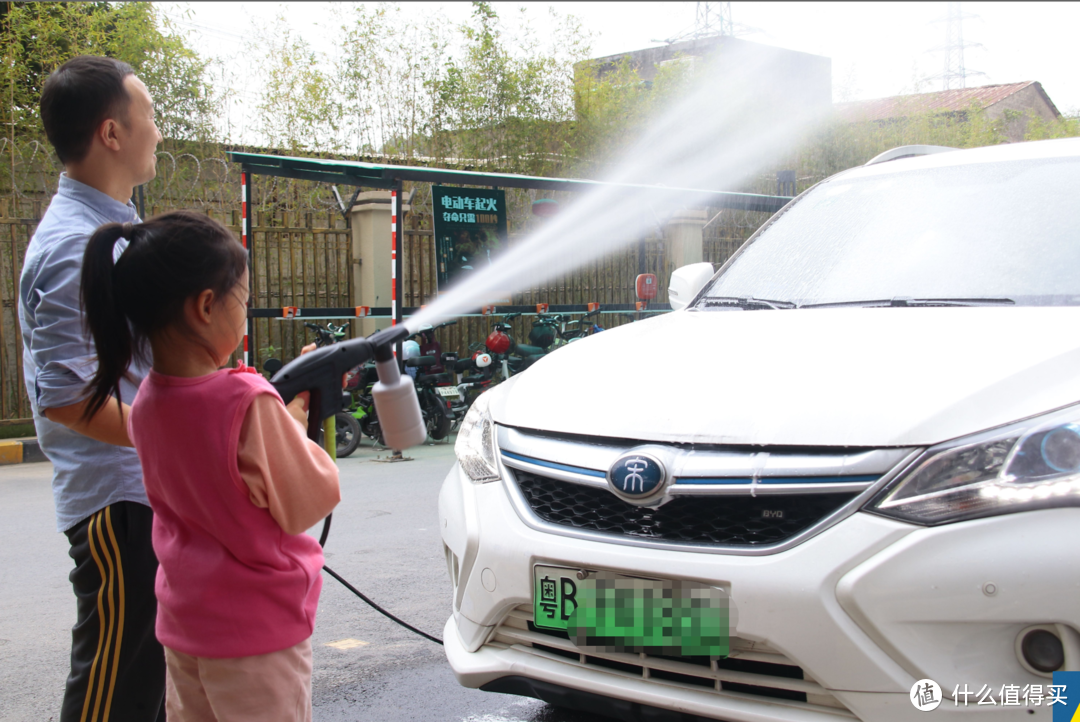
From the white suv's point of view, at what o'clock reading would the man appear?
The man is roughly at 1 o'clock from the white suv.

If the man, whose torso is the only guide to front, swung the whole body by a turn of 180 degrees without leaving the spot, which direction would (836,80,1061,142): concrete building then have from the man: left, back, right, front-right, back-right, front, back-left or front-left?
back-right

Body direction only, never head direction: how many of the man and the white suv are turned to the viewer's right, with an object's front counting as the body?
1

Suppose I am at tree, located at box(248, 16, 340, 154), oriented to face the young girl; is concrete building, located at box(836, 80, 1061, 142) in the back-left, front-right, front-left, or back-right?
back-left

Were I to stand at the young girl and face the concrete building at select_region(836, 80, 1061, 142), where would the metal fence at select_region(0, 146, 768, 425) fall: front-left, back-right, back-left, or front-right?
front-left

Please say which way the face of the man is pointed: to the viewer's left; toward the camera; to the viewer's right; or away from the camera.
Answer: to the viewer's right

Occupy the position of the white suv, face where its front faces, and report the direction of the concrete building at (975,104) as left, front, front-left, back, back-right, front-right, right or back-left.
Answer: back-right

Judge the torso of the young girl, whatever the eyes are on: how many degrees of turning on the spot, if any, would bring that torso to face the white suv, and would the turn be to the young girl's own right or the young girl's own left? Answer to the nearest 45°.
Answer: approximately 45° to the young girl's own right

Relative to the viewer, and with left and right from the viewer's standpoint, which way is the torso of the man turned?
facing to the right of the viewer

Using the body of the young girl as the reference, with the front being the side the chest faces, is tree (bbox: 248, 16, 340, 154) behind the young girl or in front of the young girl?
in front

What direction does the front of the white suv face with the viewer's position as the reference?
facing the viewer and to the left of the viewer

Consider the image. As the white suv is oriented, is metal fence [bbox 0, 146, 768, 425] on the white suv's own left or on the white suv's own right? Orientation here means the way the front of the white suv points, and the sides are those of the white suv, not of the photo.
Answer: on the white suv's own right

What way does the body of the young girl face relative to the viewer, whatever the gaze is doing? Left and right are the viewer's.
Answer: facing away from the viewer and to the right of the viewer

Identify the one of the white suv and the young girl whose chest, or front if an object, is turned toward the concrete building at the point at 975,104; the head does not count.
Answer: the young girl

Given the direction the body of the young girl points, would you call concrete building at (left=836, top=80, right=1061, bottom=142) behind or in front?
in front

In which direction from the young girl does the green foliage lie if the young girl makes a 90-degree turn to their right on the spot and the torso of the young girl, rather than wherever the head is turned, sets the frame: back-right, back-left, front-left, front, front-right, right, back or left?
back-left
